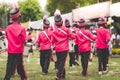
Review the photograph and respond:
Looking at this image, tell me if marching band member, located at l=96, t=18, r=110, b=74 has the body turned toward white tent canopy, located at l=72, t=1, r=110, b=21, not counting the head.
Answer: yes

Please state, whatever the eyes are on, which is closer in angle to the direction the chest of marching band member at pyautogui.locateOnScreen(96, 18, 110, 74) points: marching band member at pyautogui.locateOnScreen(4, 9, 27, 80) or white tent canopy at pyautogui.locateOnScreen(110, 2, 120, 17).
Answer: the white tent canopy

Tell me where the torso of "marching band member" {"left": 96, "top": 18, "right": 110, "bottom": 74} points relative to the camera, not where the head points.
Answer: away from the camera

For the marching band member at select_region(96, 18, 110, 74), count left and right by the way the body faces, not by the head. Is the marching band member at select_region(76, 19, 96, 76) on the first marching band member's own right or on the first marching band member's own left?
on the first marching band member's own left

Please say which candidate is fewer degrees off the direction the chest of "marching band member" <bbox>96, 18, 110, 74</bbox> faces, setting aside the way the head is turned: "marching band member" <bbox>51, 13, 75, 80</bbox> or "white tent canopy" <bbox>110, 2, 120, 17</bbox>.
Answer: the white tent canopy

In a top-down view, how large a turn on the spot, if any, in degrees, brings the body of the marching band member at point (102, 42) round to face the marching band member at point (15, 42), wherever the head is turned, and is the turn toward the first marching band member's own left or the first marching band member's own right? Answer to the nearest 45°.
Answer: approximately 135° to the first marching band member's own left

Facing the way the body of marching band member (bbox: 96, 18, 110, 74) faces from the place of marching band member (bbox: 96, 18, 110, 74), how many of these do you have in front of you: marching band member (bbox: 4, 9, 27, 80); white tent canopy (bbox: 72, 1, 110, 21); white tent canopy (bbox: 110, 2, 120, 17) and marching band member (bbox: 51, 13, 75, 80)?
2

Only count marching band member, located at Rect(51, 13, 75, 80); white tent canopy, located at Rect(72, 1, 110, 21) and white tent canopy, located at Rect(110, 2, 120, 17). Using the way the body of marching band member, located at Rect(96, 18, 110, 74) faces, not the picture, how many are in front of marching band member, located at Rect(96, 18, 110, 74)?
2

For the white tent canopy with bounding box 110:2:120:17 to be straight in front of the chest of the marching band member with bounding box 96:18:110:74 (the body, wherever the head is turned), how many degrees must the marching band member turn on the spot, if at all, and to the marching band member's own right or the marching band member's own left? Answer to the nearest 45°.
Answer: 0° — they already face it

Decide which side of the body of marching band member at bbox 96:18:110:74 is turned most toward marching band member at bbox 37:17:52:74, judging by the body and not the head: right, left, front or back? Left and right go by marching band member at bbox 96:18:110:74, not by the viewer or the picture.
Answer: left

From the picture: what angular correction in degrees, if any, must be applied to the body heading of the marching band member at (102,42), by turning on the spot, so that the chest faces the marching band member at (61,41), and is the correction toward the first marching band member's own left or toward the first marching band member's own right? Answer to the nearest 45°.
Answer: approximately 135° to the first marching band member's own left
